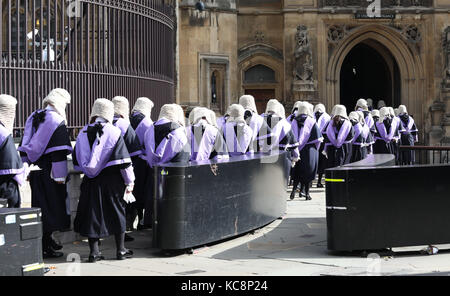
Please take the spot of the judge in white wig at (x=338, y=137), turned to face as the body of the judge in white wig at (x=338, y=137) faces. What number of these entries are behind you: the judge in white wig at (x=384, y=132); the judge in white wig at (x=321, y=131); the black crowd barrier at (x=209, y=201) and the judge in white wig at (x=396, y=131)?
1

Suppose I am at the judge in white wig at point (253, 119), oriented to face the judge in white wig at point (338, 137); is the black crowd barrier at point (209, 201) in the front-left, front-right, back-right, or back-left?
back-right

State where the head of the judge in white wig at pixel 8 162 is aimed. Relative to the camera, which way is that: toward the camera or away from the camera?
away from the camera

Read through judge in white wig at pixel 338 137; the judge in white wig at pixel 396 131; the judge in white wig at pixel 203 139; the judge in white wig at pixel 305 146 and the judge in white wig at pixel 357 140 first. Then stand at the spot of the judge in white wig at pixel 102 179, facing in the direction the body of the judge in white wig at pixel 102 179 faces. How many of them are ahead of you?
5

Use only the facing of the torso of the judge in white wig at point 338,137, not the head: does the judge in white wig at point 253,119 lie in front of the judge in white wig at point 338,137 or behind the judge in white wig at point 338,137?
behind

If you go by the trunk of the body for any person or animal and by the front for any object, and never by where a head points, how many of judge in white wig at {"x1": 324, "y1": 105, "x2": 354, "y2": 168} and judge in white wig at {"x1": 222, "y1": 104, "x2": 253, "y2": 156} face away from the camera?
2

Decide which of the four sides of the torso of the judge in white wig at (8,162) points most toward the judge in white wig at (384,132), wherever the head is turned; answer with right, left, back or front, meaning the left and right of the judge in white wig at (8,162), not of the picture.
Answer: front

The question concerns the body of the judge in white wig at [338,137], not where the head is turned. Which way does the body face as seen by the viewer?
away from the camera

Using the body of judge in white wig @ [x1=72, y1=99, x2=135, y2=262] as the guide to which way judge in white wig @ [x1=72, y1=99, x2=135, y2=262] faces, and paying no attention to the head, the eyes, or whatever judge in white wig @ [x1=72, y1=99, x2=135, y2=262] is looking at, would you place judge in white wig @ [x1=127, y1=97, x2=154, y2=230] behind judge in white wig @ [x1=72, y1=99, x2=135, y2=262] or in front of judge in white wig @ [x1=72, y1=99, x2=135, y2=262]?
in front

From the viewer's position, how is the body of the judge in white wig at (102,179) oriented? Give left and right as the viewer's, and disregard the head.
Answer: facing away from the viewer and to the right of the viewer

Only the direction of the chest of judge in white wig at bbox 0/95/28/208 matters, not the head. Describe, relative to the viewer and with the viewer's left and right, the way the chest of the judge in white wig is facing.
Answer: facing away from the viewer and to the right of the viewer

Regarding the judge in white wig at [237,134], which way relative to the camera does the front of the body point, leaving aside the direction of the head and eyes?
away from the camera

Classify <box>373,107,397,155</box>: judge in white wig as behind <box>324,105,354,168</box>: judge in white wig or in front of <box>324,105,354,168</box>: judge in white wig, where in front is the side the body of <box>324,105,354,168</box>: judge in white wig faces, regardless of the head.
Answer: in front

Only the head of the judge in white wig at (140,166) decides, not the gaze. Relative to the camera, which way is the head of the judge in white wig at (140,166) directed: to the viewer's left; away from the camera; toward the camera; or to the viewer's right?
away from the camera

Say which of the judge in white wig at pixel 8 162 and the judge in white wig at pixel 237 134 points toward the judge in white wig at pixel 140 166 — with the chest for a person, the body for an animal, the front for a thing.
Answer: the judge in white wig at pixel 8 162
